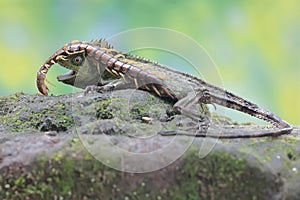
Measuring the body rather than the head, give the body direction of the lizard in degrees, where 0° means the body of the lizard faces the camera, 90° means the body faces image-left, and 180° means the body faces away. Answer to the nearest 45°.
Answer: approximately 90°
